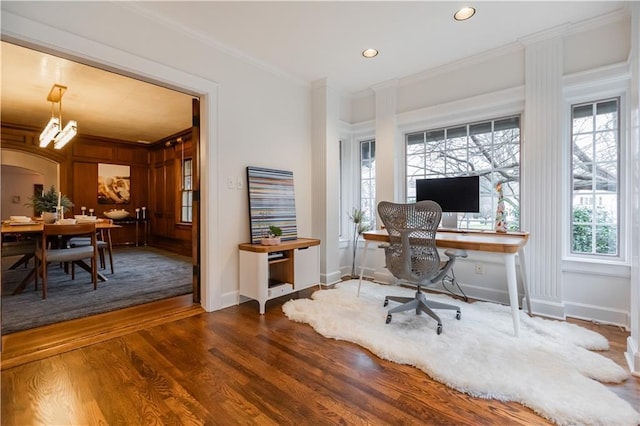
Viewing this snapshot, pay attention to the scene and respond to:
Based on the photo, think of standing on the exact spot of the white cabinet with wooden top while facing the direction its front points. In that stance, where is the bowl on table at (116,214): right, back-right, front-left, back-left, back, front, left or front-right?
back

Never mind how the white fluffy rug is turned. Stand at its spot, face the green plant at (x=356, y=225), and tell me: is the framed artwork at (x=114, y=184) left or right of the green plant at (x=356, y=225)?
left

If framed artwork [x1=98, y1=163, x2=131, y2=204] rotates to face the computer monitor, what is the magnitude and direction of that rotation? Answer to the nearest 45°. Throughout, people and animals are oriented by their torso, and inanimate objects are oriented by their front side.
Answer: approximately 45° to its left

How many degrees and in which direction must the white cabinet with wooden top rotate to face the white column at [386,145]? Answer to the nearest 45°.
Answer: approximately 45° to its left

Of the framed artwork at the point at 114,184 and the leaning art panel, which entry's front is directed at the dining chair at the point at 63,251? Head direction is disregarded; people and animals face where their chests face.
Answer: the framed artwork

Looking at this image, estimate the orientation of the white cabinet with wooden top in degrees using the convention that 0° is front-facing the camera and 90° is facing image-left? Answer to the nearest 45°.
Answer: approximately 315°
